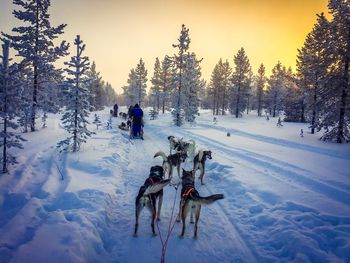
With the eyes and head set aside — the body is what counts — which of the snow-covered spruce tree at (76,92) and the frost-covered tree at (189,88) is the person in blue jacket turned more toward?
the frost-covered tree

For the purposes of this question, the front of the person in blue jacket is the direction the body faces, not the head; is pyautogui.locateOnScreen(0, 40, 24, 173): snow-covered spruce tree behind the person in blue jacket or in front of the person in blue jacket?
behind

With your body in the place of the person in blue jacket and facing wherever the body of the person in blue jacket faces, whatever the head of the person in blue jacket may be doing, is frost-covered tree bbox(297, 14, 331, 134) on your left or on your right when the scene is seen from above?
on your right

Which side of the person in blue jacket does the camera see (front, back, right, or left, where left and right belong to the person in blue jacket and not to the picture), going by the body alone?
back

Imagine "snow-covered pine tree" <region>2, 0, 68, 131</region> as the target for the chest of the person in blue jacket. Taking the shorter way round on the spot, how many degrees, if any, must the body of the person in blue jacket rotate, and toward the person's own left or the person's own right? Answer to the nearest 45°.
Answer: approximately 90° to the person's own left

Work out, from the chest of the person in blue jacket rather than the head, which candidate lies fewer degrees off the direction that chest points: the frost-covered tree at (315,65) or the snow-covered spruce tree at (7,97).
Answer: the frost-covered tree

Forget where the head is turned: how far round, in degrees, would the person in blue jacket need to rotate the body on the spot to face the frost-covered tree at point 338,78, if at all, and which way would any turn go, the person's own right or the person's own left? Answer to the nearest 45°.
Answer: approximately 90° to the person's own right

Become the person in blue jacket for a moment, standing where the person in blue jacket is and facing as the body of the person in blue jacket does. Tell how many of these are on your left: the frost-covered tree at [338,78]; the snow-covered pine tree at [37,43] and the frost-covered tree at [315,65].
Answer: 1

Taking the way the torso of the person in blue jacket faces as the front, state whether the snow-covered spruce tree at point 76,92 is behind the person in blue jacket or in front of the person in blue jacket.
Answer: behind
